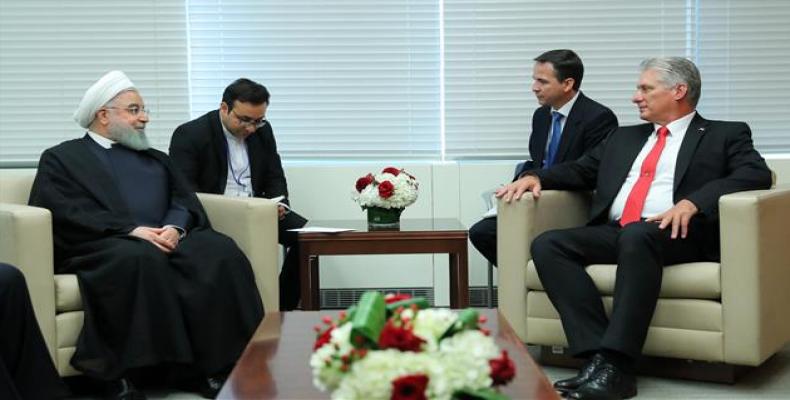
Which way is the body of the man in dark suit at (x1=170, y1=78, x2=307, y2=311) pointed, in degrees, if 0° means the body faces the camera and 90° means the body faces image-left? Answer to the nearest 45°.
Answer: approximately 315°

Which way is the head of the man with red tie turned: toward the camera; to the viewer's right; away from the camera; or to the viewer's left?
to the viewer's left

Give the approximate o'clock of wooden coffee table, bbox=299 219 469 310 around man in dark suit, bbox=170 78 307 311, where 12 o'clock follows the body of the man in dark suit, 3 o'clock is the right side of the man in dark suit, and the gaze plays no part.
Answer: The wooden coffee table is roughly at 12 o'clock from the man in dark suit.

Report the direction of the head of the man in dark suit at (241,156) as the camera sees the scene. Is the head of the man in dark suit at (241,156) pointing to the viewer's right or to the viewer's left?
to the viewer's right

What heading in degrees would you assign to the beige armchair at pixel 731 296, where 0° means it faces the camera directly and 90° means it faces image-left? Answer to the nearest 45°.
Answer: approximately 45°

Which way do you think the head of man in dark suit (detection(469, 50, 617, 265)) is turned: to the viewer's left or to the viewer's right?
to the viewer's left

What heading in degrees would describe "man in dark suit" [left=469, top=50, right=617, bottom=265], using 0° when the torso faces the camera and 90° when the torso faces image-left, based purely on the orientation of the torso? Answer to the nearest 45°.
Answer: approximately 45°

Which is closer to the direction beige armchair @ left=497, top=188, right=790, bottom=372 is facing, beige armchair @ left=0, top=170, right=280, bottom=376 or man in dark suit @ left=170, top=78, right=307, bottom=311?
the beige armchair

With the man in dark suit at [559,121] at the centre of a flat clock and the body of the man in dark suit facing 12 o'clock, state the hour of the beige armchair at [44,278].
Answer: The beige armchair is roughly at 12 o'clock from the man in dark suit.
